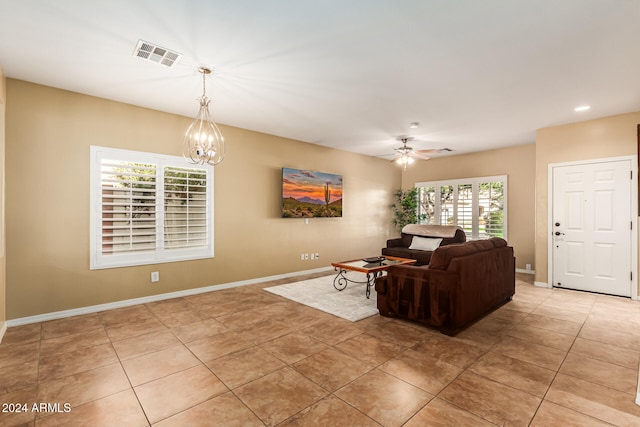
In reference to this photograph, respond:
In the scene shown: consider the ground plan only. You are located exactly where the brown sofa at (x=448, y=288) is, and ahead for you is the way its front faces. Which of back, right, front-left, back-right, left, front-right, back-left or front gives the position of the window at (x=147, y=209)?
front-left

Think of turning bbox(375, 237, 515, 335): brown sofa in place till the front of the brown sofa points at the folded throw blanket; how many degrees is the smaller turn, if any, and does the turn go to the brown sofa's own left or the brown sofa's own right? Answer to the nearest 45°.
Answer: approximately 45° to the brown sofa's own right

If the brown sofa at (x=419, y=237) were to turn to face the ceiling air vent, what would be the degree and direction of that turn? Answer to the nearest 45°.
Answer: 0° — it already faces it

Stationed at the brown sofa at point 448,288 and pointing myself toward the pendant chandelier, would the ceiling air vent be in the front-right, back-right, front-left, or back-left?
front-left

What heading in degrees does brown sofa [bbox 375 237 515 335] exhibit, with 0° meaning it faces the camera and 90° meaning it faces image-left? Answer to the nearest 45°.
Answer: approximately 135°

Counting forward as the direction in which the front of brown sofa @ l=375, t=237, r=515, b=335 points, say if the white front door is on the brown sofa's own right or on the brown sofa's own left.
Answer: on the brown sofa's own right

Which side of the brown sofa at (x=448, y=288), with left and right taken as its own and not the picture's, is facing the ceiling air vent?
left

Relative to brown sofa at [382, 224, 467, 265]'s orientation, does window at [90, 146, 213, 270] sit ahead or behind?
ahead

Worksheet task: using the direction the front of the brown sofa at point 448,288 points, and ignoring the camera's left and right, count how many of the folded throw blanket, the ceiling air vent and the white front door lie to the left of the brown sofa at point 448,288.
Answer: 1

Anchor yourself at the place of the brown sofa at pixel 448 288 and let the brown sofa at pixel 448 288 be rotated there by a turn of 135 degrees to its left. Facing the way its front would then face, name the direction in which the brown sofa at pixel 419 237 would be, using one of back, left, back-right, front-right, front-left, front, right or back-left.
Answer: back

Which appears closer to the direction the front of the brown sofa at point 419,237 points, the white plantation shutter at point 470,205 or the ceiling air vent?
the ceiling air vent

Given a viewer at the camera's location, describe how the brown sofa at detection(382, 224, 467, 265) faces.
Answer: facing the viewer and to the left of the viewer

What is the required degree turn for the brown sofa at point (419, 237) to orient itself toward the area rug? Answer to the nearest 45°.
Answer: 0° — it already faces it

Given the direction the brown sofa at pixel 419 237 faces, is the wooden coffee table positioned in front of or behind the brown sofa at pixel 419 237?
in front

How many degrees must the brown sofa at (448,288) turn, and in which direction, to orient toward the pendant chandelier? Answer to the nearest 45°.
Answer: approximately 45° to its left

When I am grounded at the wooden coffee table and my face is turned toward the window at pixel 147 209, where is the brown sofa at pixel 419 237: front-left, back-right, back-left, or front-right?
back-right

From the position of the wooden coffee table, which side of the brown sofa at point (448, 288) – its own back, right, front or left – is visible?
front
